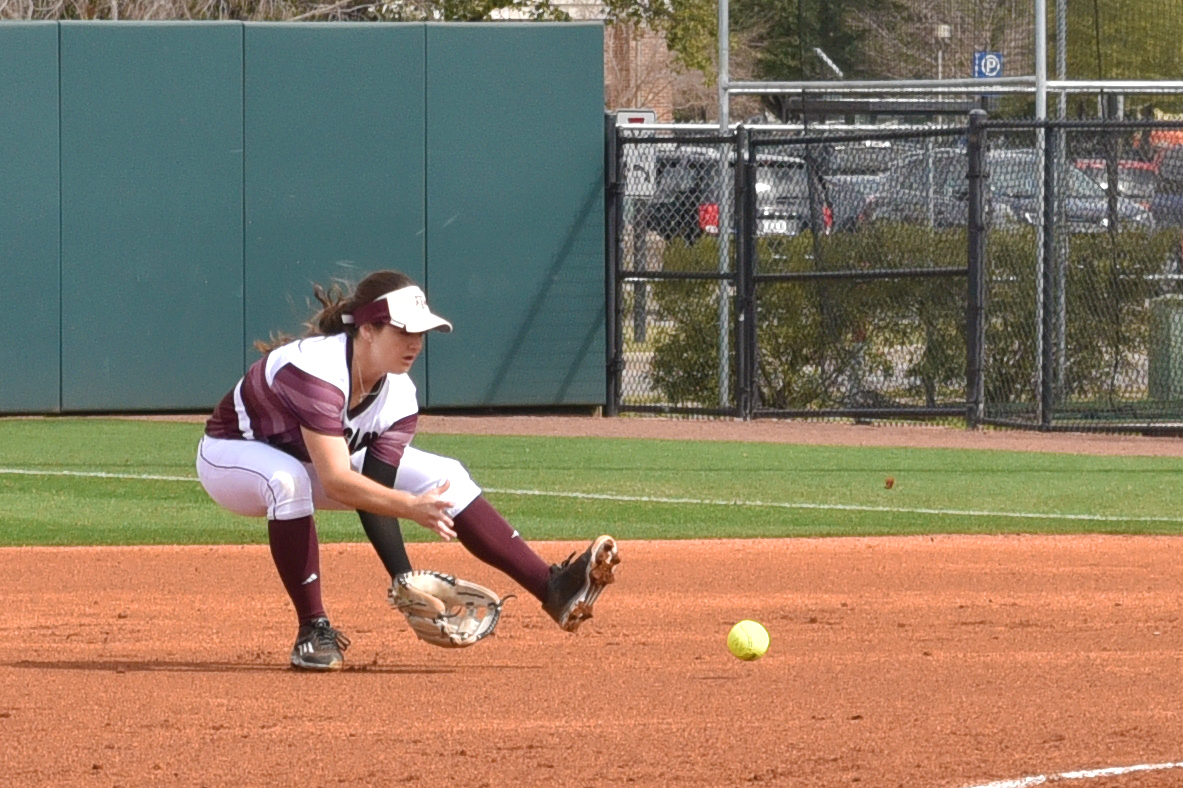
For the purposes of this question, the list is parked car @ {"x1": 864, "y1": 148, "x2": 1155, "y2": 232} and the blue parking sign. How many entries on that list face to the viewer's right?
1

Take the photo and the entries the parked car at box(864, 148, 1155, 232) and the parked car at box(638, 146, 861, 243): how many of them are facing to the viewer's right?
1

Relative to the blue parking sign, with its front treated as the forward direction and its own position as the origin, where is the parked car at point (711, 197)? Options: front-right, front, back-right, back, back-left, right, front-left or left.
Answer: right

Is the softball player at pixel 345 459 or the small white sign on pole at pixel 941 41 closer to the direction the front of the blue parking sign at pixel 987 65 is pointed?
the softball player

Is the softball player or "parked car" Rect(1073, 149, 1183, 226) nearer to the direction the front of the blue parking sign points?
the softball player

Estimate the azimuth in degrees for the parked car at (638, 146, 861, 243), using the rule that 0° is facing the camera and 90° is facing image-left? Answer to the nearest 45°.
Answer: approximately 135°

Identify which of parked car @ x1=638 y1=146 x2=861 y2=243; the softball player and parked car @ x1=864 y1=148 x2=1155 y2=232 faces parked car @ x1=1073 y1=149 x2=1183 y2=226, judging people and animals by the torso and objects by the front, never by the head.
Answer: parked car @ x1=864 y1=148 x2=1155 y2=232

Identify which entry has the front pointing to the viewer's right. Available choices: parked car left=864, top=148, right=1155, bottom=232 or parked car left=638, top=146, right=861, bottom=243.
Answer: parked car left=864, top=148, right=1155, bottom=232

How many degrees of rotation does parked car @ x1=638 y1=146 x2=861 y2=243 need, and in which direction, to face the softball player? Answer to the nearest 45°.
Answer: approximately 135° to its left

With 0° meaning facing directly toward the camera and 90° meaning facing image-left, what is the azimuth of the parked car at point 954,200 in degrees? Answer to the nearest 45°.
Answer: approximately 270°
